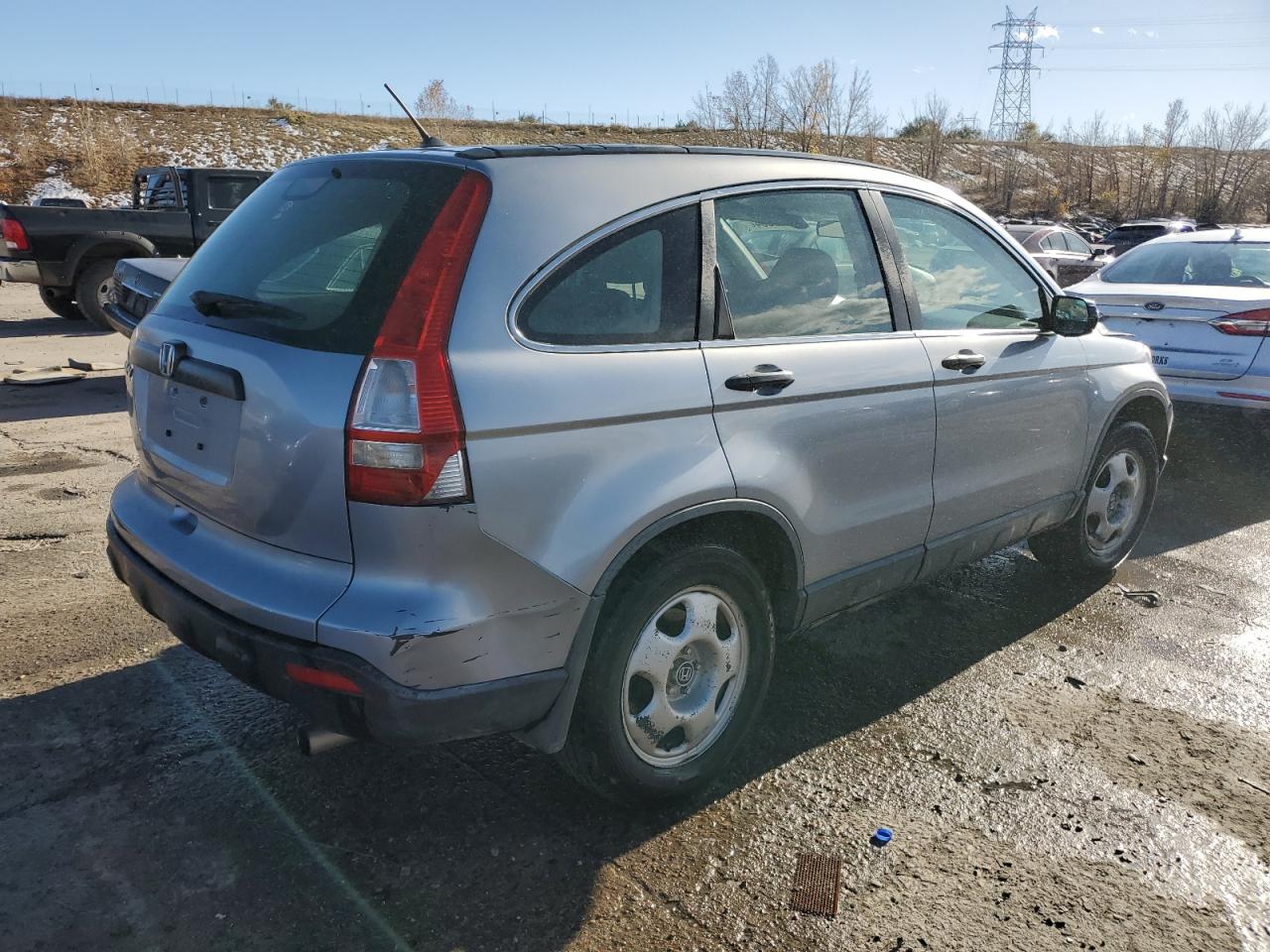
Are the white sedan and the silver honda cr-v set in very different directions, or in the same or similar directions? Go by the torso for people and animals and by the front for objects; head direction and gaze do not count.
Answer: same or similar directions

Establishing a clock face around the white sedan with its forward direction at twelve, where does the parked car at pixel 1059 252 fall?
The parked car is roughly at 10 o'clock from the white sedan.

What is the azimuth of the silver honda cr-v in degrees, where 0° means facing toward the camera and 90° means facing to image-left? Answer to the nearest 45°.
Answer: approximately 225°

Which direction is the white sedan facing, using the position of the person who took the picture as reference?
facing away from the viewer and to the right of the viewer

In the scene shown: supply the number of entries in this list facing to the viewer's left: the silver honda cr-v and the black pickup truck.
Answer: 0

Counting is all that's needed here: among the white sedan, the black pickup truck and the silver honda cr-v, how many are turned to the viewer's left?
0

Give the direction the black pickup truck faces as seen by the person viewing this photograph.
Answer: facing away from the viewer and to the right of the viewer
